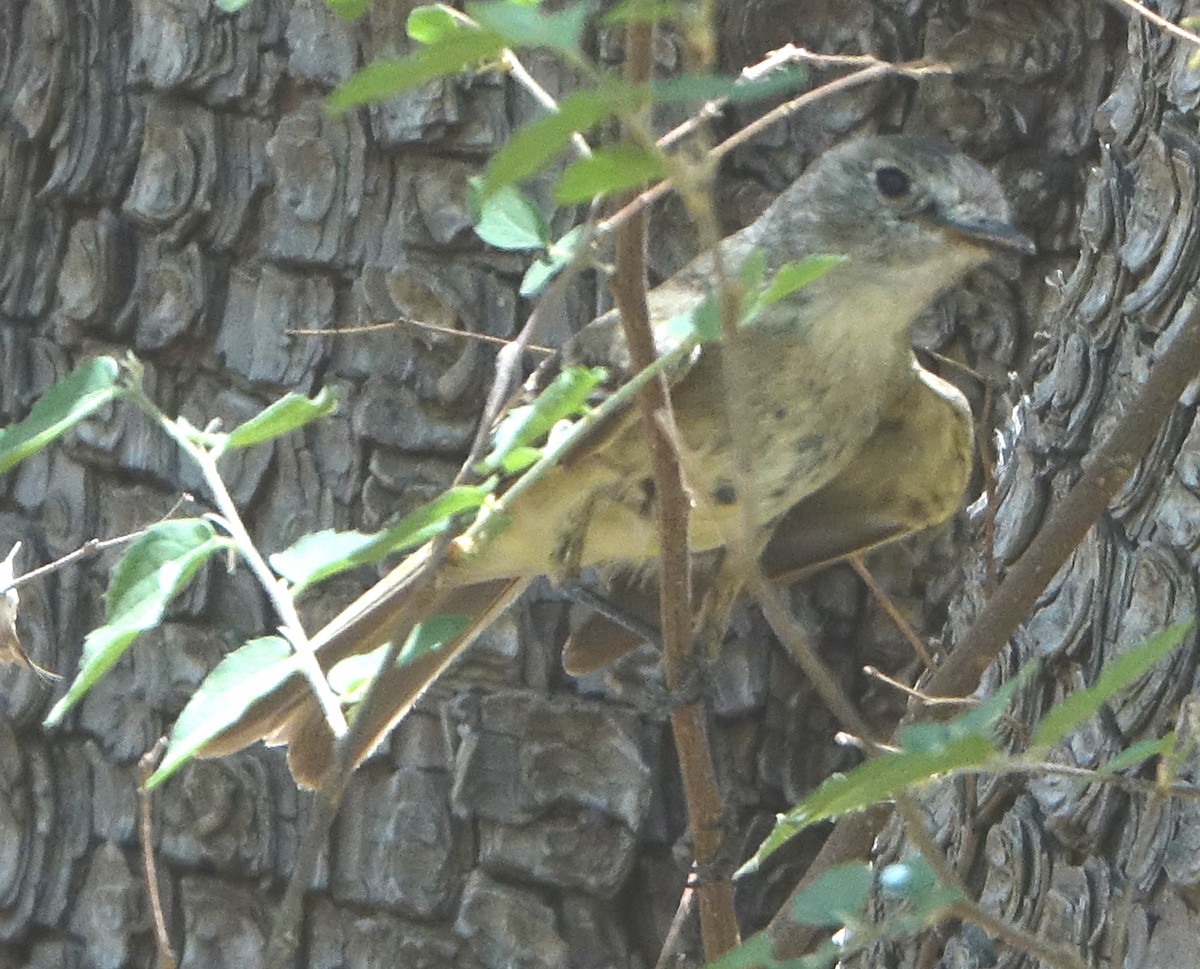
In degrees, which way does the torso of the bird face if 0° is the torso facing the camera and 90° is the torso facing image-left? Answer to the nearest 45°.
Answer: approximately 270°

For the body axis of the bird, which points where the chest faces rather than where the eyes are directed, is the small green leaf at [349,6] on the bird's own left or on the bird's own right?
on the bird's own right

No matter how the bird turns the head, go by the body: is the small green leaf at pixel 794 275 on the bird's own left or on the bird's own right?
on the bird's own right

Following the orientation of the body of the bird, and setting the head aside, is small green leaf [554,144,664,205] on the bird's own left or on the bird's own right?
on the bird's own right
